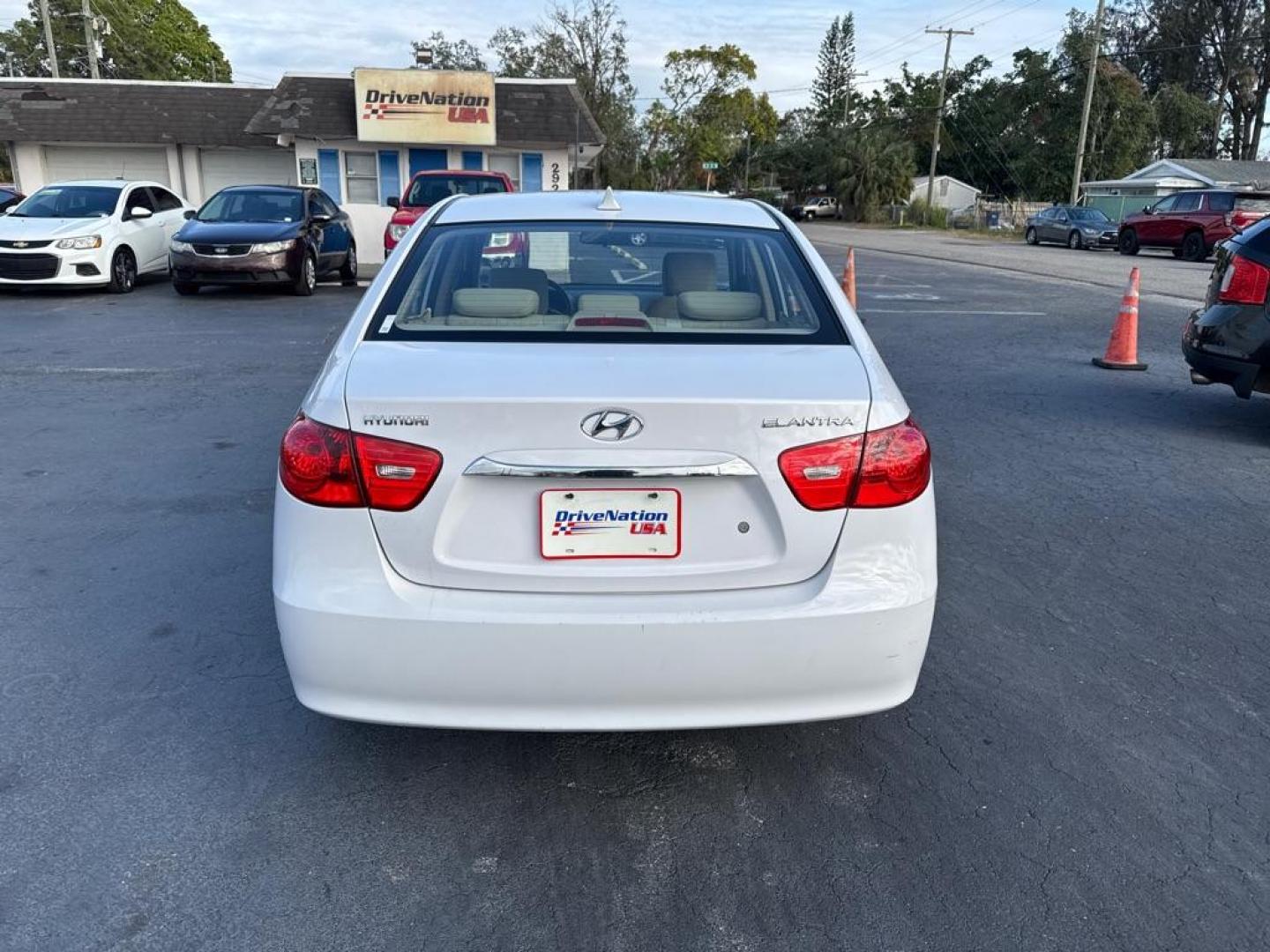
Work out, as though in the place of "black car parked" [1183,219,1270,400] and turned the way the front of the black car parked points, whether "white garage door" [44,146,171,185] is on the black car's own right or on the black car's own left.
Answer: on the black car's own left

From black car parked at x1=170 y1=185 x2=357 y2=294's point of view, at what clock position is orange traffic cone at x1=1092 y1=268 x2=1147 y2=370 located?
The orange traffic cone is roughly at 9 o'clock from the black car parked.

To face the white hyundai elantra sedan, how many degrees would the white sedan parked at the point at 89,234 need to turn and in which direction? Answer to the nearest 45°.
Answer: approximately 45° to its left

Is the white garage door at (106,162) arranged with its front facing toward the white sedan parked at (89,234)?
yes

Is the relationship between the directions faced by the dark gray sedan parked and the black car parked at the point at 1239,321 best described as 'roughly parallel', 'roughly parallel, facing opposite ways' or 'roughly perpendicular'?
roughly perpendicular

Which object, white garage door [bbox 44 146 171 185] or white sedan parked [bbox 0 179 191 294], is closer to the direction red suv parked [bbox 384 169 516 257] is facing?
the white sedan parked

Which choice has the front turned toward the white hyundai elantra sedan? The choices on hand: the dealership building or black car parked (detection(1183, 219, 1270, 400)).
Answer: the dealership building

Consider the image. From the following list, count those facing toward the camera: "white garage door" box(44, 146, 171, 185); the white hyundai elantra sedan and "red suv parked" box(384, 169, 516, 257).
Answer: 2

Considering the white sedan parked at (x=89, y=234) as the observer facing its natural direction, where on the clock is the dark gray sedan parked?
The dark gray sedan parked is roughly at 7 o'clock from the white sedan parked.

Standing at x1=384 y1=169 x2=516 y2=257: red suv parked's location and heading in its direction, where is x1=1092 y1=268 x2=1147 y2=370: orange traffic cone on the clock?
The orange traffic cone is roughly at 11 o'clock from the red suv parked.

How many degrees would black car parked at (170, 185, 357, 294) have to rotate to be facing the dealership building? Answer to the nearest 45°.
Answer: approximately 135° to its right
